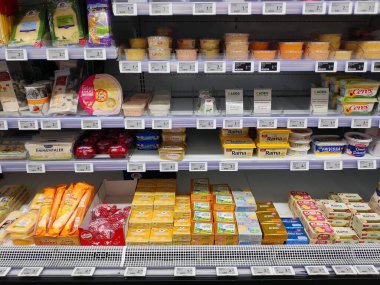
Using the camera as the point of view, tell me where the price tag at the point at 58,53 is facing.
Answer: facing the viewer

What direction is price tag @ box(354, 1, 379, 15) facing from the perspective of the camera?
toward the camera

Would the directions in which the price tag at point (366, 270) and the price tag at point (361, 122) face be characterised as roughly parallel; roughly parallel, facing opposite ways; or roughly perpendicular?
roughly parallel

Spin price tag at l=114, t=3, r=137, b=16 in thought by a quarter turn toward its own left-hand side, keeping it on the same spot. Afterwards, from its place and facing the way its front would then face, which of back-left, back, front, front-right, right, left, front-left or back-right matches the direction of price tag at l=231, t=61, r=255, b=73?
front

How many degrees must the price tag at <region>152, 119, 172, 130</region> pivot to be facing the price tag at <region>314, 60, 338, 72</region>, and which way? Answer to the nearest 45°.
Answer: approximately 90° to its left

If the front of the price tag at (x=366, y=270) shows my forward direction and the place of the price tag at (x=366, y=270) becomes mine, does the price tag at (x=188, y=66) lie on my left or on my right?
on my right

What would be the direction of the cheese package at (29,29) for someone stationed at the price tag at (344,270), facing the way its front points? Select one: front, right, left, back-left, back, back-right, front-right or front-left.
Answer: right

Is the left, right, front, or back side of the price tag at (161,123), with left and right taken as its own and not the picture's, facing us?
front

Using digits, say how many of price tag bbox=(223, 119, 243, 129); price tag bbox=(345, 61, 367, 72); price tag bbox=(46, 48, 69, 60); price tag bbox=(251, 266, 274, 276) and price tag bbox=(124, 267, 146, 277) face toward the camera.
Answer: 5

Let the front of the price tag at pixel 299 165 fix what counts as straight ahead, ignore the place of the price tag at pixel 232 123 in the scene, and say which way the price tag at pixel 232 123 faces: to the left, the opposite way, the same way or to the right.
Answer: the same way

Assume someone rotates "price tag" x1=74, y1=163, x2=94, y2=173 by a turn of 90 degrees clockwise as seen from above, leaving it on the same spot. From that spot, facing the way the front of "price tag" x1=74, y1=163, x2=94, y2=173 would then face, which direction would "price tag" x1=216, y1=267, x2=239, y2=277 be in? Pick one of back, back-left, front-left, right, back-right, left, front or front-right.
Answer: back-left

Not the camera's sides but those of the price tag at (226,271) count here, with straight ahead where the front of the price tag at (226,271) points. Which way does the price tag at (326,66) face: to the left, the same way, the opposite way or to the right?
the same way
